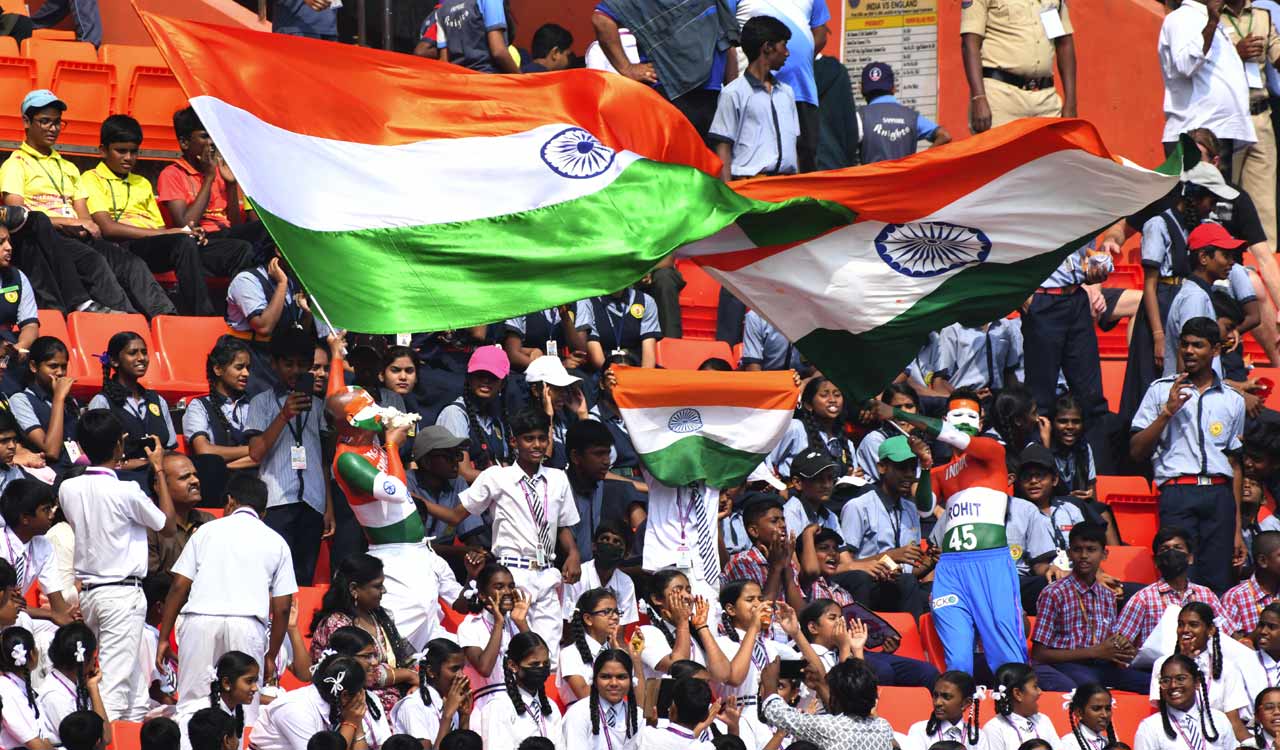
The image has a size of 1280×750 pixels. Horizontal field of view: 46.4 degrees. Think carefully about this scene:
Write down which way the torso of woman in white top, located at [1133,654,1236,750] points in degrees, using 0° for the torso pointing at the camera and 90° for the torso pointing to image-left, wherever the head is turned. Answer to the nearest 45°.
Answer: approximately 0°

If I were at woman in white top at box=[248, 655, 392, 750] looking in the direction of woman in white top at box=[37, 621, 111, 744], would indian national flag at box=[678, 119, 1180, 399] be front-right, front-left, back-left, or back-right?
back-right

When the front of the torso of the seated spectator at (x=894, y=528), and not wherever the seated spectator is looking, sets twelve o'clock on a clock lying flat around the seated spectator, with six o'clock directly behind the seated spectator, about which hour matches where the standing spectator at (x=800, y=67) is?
The standing spectator is roughly at 7 o'clock from the seated spectator.

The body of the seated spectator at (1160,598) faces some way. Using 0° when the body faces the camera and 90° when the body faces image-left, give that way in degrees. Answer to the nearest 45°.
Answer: approximately 0°
